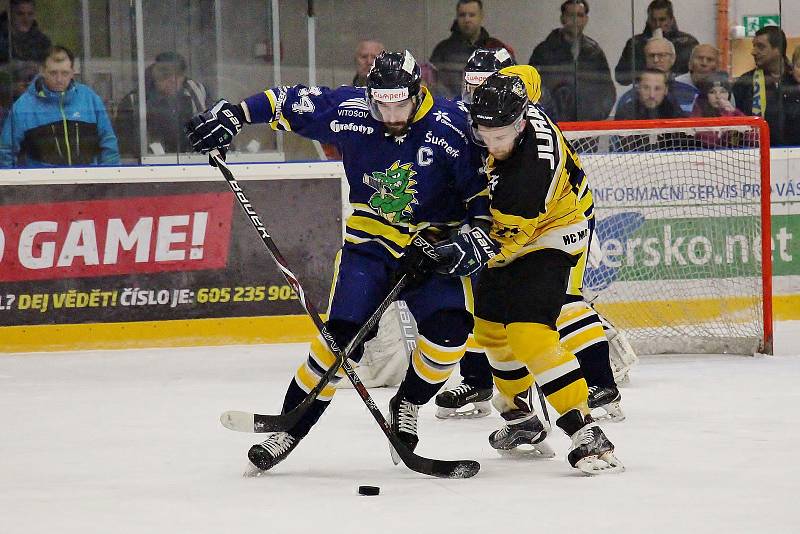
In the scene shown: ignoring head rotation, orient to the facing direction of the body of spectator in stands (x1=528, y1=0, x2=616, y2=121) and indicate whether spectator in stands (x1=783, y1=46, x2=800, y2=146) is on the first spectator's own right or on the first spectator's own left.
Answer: on the first spectator's own left

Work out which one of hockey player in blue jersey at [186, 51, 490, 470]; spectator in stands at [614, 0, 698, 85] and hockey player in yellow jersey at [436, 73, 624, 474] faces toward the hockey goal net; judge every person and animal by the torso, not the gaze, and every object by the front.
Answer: the spectator in stands

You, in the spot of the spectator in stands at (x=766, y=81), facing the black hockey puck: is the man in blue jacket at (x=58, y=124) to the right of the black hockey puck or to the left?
right

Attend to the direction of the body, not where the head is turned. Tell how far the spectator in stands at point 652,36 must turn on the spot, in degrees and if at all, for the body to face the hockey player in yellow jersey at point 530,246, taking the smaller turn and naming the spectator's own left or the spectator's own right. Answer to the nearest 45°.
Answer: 0° — they already face them

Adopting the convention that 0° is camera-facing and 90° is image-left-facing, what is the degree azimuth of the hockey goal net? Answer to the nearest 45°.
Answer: approximately 0°

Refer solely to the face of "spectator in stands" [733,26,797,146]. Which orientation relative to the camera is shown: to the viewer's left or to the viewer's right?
to the viewer's left

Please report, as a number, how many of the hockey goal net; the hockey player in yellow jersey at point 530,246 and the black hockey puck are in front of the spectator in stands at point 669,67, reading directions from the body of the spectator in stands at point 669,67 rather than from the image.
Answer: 3

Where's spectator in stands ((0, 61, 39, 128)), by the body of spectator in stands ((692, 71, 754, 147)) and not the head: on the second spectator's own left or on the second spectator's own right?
on the second spectator's own right
